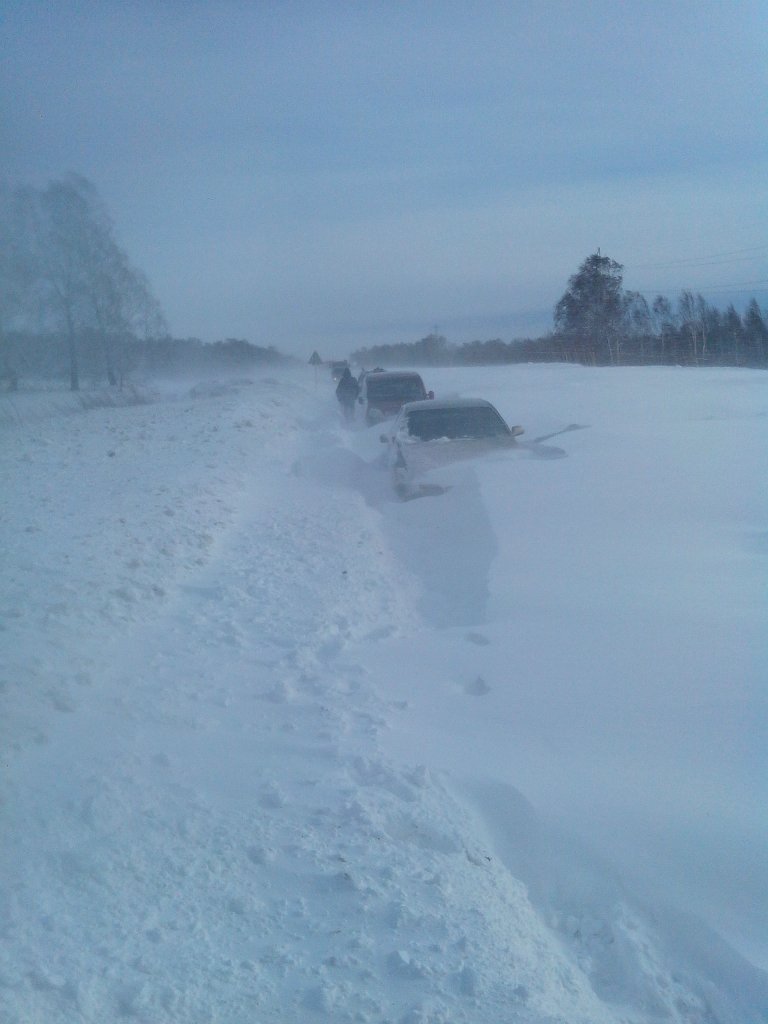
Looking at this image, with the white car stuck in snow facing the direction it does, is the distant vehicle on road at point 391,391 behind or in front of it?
behind

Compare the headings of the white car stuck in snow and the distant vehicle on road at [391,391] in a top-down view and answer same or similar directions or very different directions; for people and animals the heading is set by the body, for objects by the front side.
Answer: same or similar directions

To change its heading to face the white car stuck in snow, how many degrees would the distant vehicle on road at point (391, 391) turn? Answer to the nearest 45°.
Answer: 0° — it already faces it

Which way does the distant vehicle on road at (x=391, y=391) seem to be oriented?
toward the camera

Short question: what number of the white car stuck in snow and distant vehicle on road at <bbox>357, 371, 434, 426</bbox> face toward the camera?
2

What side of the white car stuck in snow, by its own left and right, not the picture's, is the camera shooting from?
front
